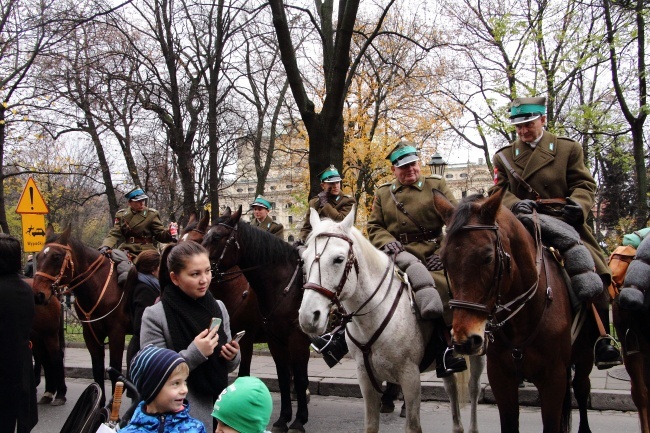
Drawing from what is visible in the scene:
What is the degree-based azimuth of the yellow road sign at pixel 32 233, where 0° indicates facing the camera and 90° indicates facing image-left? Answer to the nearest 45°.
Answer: approximately 0°

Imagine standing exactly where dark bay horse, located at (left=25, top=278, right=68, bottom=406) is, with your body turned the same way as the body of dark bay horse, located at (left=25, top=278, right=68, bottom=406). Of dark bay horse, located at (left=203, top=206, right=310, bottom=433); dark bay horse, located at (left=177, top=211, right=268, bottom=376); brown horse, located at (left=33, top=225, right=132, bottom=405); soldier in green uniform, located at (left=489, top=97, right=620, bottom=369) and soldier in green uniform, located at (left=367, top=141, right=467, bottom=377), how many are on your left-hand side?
5

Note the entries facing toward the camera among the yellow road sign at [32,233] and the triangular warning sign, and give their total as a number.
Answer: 2

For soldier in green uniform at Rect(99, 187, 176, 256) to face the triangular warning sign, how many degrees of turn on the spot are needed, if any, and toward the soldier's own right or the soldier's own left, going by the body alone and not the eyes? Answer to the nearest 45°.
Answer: approximately 135° to the soldier's own right

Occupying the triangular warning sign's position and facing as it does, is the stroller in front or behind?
in front

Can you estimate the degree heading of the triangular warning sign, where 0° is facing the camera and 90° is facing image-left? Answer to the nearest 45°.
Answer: approximately 0°

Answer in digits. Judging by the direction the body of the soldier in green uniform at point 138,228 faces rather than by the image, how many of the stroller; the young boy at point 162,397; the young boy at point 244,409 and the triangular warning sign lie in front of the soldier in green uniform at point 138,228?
3

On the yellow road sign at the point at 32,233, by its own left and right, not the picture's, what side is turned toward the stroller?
front

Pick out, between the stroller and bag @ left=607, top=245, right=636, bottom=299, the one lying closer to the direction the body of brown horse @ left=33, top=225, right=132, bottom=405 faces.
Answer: the stroller
